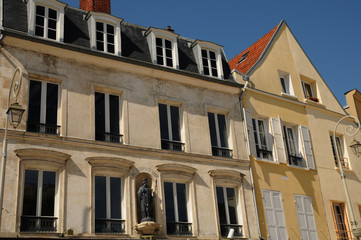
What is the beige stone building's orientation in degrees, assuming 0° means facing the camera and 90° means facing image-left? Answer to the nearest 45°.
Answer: approximately 315°

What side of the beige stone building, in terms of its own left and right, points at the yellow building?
left

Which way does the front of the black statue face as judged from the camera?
facing the viewer

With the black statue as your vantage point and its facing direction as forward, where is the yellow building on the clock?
The yellow building is roughly at 8 o'clock from the black statue.
